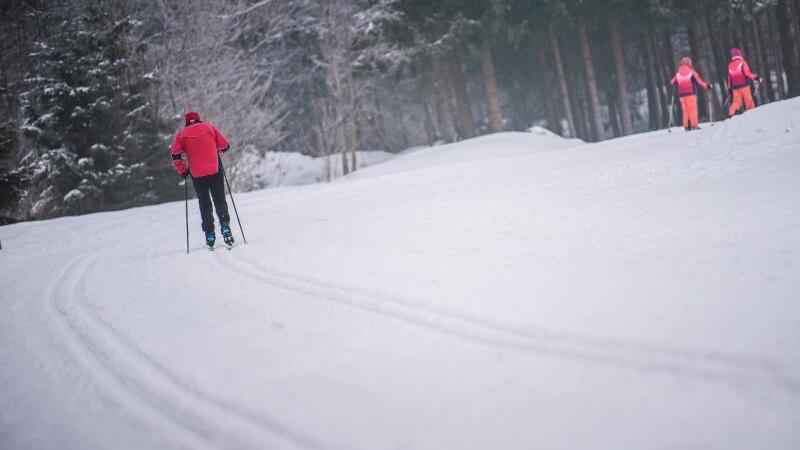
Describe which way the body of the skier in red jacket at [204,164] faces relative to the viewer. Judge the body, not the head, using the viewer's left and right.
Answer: facing away from the viewer

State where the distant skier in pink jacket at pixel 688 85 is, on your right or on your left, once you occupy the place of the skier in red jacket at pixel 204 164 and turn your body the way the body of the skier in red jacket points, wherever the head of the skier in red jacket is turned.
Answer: on your right

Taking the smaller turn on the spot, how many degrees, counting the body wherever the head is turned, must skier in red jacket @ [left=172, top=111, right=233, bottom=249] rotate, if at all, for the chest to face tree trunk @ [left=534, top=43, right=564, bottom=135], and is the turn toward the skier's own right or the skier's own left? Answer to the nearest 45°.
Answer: approximately 45° to the skier's own right

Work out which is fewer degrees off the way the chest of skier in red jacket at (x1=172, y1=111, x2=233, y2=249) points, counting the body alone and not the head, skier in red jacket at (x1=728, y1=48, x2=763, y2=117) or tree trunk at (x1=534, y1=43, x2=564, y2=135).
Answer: the tree trunk
